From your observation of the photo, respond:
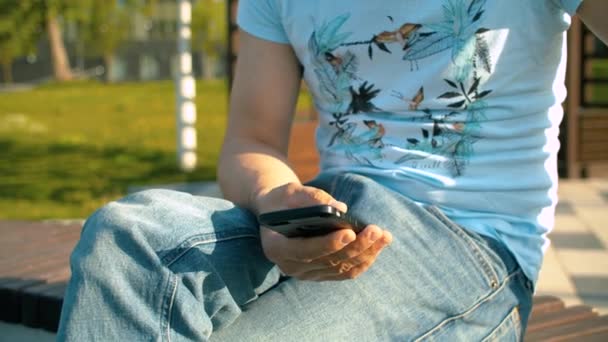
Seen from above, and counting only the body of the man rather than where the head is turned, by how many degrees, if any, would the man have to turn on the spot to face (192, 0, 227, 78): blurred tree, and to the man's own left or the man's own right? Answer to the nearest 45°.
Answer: approximately 135° to the man's own right

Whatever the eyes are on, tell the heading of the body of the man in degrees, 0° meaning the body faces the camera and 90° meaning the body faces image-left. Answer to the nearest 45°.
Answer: approximately 45°

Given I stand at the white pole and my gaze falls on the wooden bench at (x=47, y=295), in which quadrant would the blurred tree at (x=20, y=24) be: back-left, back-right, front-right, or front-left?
back-right

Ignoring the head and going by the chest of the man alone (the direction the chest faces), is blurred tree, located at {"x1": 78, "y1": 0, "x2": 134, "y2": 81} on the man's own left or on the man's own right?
on the man's own right

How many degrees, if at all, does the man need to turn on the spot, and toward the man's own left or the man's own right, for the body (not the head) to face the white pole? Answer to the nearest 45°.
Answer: approximately 135° to the man's own right

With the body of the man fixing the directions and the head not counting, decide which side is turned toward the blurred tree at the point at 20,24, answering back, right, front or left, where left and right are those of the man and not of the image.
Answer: right
